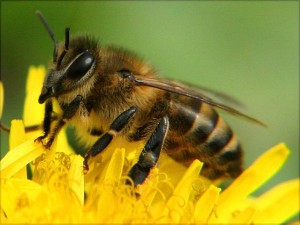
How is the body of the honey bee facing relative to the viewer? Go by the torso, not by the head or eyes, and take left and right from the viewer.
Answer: facing to the left of the viewer
